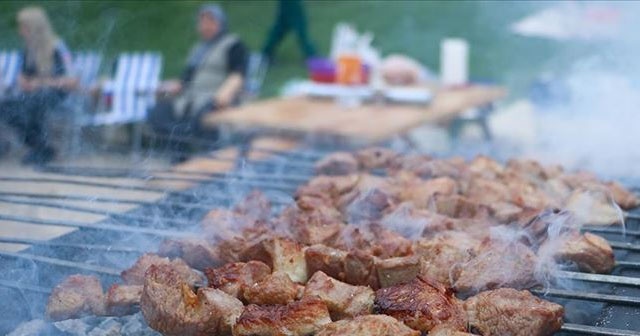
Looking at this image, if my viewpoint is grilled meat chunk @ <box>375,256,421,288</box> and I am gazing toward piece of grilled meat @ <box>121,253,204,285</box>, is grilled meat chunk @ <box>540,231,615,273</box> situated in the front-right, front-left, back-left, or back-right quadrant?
back-right

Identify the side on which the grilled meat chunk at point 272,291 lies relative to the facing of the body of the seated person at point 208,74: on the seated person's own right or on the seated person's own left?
on the seated person's own left

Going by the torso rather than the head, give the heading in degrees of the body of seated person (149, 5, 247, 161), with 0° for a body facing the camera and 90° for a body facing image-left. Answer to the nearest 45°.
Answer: approximately 45°
